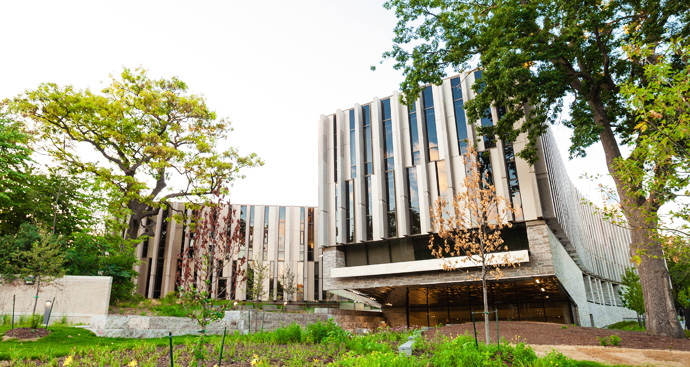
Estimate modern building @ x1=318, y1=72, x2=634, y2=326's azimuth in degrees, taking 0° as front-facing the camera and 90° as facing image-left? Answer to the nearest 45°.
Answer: approximately 0°

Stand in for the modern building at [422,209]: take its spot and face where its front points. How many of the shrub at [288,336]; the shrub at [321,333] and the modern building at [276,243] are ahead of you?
2

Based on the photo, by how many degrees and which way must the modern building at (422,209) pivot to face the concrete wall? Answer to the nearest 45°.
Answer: approximately 45° to its right

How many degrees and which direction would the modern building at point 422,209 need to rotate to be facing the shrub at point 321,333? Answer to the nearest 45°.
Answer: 0° — it already faces it

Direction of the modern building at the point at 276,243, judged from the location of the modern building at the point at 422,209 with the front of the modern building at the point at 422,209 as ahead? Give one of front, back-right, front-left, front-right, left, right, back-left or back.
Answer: back-right

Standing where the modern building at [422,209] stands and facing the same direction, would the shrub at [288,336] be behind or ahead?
ahead

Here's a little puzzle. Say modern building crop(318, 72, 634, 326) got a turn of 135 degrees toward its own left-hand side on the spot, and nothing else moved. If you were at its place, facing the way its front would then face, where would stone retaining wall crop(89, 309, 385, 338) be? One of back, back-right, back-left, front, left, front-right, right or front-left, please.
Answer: back

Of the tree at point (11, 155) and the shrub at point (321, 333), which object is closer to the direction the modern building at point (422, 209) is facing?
the shrub

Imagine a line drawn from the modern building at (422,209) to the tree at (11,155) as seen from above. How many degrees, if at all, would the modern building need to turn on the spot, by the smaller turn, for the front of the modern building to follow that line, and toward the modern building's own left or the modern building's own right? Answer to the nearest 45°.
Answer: approximately 45° to the modern building's own right

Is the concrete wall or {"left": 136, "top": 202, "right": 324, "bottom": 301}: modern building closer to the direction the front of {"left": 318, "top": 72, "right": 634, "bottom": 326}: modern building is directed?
the concrete wall
